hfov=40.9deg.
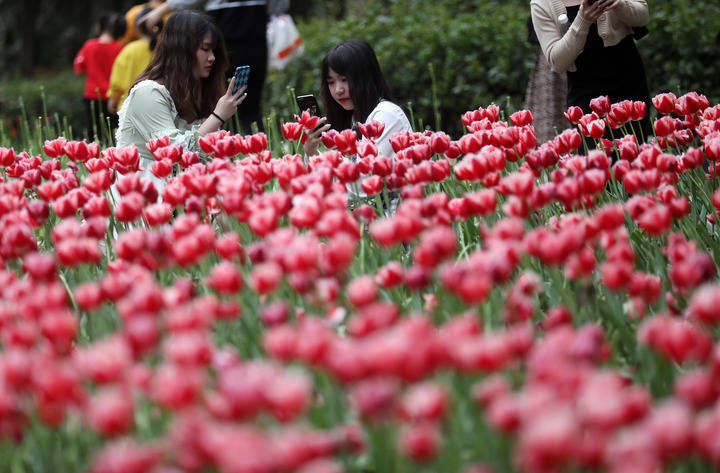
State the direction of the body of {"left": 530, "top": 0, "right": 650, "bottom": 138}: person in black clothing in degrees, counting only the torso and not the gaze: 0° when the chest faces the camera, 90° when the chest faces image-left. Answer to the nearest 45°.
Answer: approximately 0°

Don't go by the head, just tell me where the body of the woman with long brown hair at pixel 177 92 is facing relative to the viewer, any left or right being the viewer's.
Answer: facing to the right of the viewer

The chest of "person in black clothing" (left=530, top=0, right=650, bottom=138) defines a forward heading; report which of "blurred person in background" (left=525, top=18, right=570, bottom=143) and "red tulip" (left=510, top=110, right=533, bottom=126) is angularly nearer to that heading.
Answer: the red tulip

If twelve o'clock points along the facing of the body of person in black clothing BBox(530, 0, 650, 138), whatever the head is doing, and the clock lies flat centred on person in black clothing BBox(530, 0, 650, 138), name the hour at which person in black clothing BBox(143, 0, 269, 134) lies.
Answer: person in black clothing BBox(143, 0, 269, 134) is roughly at 4 o'clock from person in black clothing BBox(530, 0, 650, 138).

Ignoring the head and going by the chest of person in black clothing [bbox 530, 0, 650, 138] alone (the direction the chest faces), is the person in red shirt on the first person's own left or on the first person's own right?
on the first person's own right

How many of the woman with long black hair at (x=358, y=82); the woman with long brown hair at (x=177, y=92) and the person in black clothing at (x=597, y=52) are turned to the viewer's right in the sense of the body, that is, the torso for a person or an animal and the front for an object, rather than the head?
1

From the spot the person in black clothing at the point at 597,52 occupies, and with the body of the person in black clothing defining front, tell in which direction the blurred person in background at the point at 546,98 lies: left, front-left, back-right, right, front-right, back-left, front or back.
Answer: back

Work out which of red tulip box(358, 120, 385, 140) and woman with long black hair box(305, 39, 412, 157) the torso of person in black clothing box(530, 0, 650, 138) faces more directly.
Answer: the red tulip

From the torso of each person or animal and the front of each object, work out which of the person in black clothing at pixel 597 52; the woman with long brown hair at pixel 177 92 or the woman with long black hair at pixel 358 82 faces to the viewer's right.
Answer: the woman with long brown hair at pixel 177 92

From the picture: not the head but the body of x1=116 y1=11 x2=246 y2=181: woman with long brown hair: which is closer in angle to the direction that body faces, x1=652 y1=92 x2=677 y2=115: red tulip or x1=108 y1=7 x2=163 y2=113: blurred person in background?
the red tulip

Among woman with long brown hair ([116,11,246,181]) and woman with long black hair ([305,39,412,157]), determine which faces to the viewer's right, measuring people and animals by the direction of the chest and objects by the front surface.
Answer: woman with long brown hair ([116,11,246,181])

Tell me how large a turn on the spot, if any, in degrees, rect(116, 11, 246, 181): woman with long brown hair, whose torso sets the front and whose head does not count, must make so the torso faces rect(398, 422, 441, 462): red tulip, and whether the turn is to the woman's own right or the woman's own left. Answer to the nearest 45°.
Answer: approximately 90° to the woman's own right

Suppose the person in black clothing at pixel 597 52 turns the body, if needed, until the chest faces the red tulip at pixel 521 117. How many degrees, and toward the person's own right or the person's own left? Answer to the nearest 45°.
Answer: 0° — they already face it
